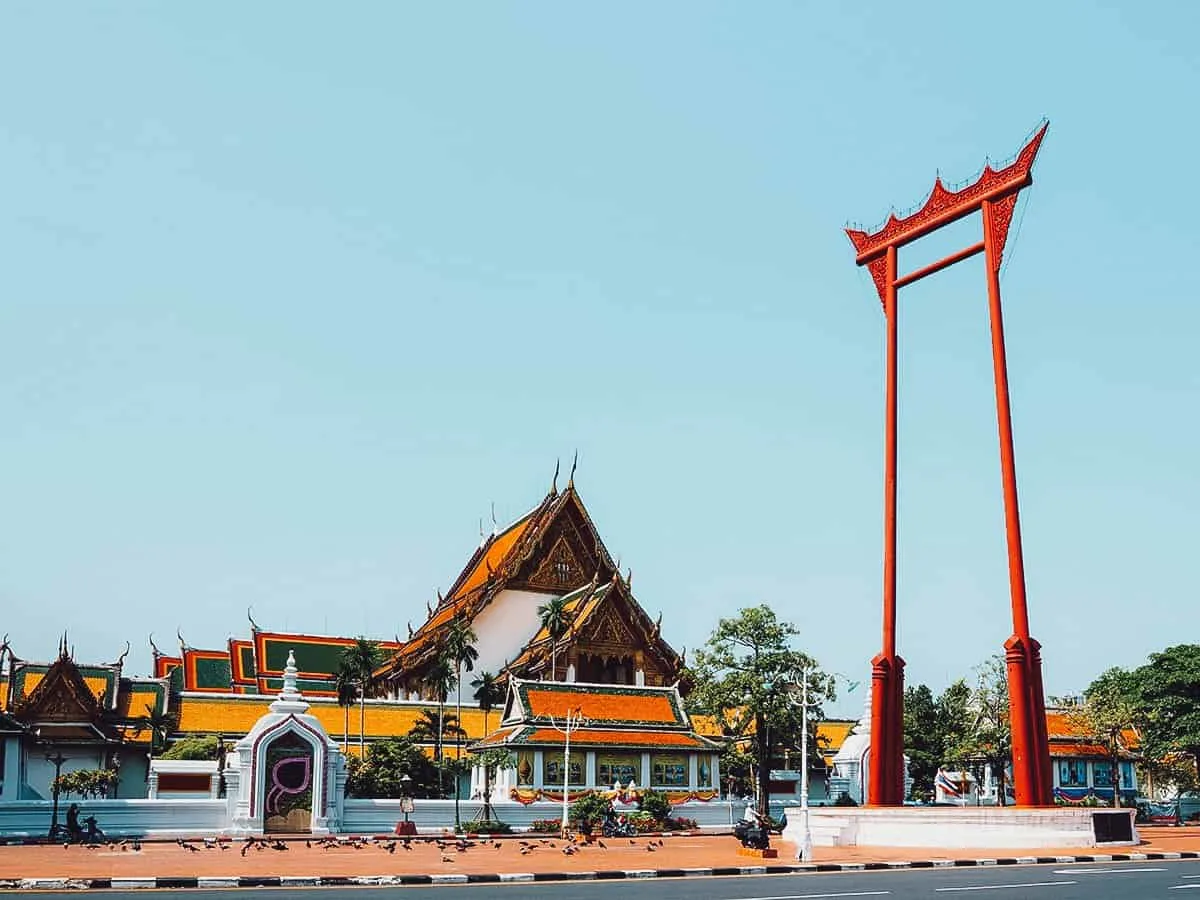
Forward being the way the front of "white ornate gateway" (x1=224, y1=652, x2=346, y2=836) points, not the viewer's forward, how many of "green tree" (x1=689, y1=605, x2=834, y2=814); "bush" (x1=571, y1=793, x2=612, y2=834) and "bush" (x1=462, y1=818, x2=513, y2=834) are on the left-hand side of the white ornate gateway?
3

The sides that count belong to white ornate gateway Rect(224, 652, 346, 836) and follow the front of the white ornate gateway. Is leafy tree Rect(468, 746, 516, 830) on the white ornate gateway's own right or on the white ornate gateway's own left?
on the white ornate gateway's own left

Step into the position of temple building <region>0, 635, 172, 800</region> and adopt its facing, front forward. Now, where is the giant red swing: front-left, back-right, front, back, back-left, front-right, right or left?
front-left

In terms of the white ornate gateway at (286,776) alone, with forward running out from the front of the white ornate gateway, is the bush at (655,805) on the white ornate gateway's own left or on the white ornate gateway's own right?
on the white ornate gateway's own left

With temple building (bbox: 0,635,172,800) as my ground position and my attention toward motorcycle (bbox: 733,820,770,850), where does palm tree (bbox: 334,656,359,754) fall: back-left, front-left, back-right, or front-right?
front-left

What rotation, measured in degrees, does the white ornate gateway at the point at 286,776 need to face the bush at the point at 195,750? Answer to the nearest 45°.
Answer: approximately 180°

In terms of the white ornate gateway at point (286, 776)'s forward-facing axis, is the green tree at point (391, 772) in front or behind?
behind

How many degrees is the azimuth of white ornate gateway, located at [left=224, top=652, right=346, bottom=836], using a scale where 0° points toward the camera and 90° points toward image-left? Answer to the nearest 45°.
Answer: approximately 0°

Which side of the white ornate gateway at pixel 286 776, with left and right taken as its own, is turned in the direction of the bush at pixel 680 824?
left

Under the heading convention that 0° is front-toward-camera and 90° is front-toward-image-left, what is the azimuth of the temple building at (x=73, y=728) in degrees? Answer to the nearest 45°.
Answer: approximately 0°

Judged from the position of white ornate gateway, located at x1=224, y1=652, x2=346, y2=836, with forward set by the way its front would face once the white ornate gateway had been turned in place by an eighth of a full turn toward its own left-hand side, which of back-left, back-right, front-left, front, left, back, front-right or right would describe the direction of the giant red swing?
front

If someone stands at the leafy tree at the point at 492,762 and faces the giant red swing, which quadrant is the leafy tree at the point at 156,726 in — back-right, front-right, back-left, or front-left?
back-right

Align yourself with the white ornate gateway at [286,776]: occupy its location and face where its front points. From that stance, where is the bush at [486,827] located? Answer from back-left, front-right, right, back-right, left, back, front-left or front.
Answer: left
